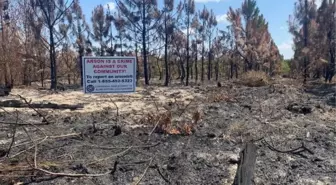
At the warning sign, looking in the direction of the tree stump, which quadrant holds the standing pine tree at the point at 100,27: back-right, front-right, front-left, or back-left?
back-left

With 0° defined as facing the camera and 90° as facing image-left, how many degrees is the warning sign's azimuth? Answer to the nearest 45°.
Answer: approximately 0°

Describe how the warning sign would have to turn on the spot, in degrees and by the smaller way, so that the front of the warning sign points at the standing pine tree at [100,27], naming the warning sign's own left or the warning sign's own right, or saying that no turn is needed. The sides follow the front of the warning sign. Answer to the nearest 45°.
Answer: approximately 180°

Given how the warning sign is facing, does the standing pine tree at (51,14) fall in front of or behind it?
behind

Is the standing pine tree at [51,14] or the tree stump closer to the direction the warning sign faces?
the tree stump
